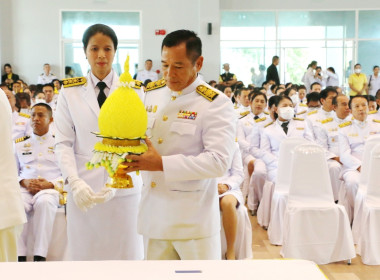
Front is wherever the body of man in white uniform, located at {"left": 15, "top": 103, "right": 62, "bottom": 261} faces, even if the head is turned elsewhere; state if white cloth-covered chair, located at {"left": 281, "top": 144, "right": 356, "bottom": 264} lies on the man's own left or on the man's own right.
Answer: on the man's own left

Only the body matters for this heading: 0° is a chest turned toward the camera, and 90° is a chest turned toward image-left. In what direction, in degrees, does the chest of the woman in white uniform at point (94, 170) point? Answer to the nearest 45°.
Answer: approximately 0°

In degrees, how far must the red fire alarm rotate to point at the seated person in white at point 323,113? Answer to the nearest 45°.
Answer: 0° — it already faces them

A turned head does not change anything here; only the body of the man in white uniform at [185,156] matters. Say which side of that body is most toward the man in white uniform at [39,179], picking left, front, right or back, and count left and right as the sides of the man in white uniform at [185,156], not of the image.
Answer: right

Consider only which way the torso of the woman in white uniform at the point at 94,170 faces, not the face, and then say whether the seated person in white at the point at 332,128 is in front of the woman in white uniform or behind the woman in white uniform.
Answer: behind

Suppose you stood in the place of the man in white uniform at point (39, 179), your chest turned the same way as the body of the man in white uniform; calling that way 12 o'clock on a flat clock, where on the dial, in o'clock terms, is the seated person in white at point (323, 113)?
The seated person in white is roughly at 8 o'clock from the man in white uniform.

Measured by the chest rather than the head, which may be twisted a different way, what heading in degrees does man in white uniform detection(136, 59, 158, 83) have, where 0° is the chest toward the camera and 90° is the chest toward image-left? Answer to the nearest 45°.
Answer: approximately 0°

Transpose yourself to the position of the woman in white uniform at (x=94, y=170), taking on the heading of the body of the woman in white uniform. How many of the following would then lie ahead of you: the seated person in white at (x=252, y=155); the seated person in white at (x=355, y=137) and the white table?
1
